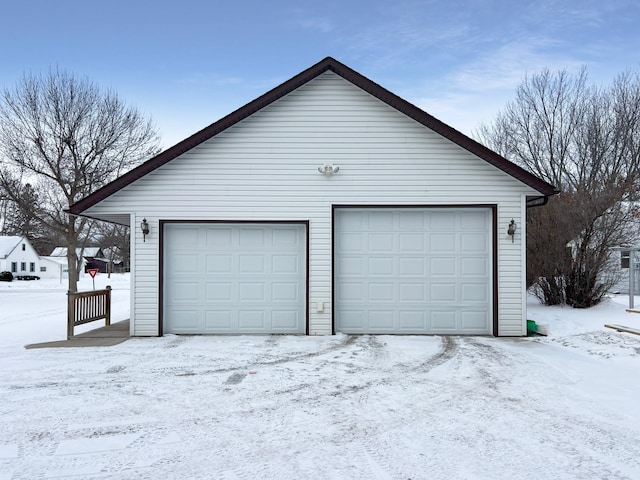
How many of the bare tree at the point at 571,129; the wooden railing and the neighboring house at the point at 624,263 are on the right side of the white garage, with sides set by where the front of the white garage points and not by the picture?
1

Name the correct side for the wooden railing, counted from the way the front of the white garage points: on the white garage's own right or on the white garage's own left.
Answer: on the white garage's own right

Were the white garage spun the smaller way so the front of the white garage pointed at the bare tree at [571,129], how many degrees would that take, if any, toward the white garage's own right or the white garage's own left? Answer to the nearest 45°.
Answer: approximately 135° to the white garage's own left

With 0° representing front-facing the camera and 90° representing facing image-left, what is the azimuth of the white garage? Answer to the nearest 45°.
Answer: approximately 0°

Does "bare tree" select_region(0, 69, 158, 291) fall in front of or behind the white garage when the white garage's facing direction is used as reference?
behind

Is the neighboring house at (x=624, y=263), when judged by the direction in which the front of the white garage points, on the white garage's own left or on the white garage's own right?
on the white garage's own left
